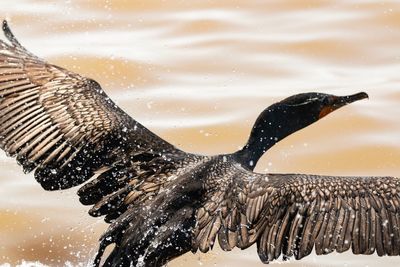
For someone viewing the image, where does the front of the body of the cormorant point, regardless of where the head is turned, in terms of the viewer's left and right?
facing away from the viewer and to the right of the viewer
